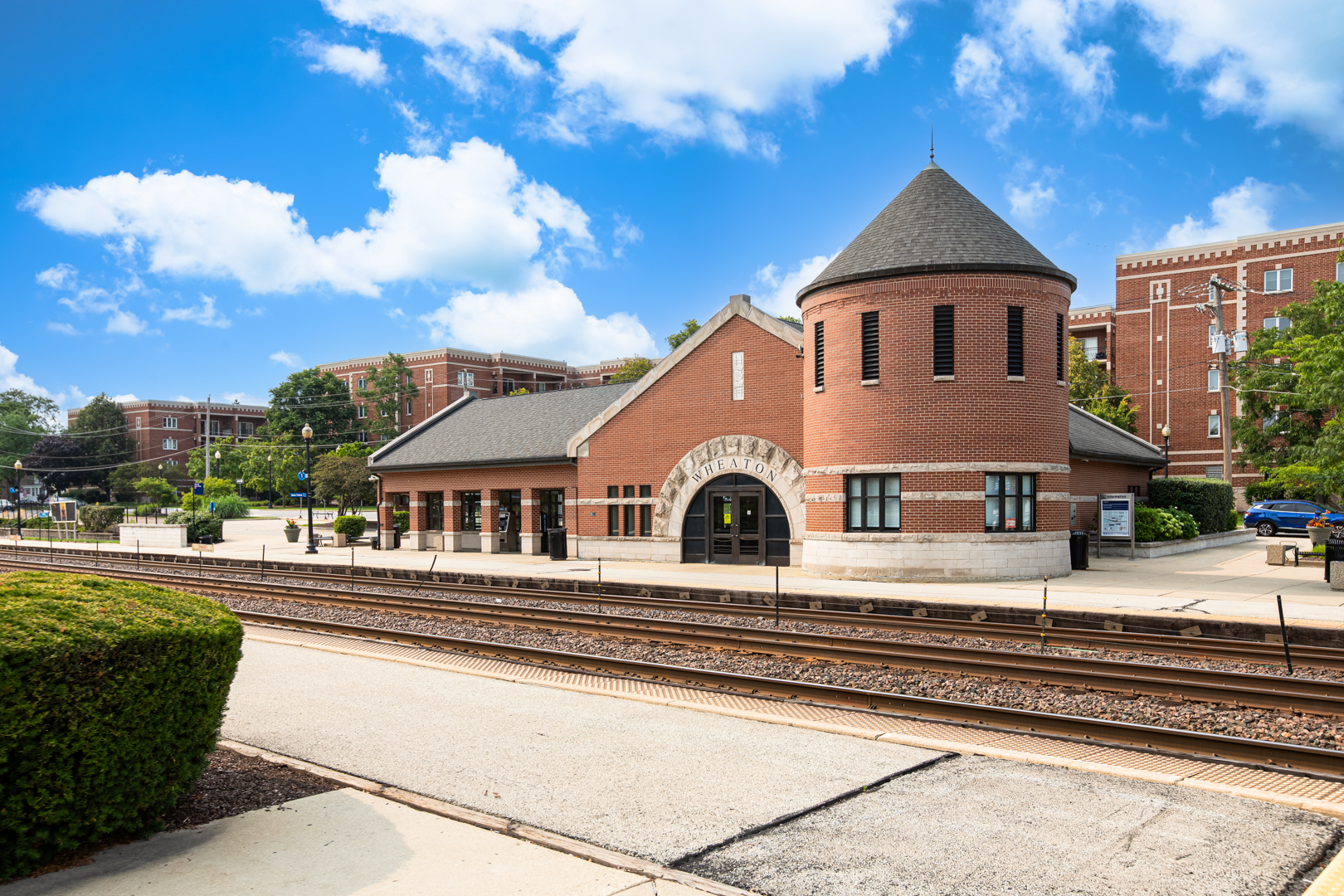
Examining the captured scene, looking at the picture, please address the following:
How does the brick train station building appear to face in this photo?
toward the camera

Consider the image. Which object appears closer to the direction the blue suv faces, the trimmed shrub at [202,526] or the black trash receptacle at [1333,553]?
the black trash receptacle

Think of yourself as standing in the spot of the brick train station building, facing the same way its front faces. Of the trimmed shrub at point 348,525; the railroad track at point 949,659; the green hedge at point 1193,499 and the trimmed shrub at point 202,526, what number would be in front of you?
1

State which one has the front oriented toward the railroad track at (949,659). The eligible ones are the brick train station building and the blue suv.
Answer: the brick train station building

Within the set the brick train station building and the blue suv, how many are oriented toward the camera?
1

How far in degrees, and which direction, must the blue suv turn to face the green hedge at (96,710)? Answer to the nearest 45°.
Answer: approximately 90° to its right

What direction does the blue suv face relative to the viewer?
to the viewer's right

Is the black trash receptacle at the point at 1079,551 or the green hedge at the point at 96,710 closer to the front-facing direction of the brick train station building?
the green hedge

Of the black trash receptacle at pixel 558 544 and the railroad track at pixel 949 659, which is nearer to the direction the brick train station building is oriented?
the railroad track

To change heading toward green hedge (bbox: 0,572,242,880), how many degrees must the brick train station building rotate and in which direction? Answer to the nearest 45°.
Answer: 0° — it already faces it

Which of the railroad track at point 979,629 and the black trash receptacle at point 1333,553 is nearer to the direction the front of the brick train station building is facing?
the railroad track
